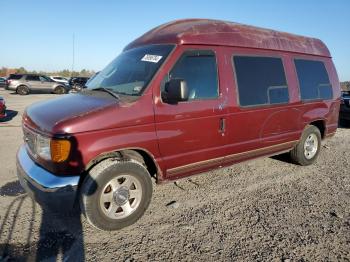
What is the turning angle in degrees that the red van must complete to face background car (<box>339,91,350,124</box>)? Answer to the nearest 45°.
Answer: approximately 180°

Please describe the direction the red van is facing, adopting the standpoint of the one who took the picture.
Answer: facing the viewer and to the left of the viewer

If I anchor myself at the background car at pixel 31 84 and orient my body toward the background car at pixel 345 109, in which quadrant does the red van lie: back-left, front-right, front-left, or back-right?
front-right
